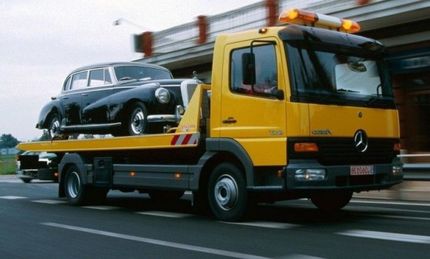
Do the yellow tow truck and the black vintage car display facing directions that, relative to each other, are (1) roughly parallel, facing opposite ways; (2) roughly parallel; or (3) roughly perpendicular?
roughly parallel

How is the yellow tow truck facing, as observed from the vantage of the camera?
facing the viewer and to the right of the viewer

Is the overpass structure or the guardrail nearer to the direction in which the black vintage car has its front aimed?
the guardrail

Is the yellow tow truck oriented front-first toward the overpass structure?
no

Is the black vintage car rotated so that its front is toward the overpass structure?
no

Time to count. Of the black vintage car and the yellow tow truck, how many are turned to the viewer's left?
0

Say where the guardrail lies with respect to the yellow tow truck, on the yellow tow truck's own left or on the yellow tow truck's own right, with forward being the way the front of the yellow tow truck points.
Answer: on the yellow tow truck's own left

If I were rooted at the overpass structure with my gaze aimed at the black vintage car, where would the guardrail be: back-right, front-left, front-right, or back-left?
front-left
